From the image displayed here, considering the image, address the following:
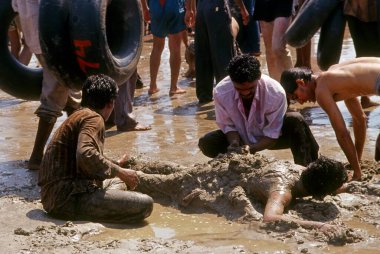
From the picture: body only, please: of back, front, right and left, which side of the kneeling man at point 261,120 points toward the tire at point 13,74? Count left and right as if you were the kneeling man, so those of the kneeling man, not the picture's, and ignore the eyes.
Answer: right

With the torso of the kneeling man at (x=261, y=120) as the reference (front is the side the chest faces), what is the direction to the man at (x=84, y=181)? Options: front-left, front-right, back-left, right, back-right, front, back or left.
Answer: front-right

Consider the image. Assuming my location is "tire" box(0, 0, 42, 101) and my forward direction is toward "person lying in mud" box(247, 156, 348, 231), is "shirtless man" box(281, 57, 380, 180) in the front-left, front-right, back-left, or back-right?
front-left

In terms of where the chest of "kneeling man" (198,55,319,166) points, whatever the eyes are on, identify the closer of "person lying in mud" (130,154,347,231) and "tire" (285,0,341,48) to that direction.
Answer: the person lying in mud

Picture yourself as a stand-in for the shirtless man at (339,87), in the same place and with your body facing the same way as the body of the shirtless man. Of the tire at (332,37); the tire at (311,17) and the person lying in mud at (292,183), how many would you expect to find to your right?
2

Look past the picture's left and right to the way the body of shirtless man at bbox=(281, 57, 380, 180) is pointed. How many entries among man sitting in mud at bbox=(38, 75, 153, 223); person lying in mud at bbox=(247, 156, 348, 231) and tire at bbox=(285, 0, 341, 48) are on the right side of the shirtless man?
1

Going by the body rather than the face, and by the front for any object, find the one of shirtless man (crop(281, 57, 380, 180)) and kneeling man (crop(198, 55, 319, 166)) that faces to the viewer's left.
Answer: the shirtless man

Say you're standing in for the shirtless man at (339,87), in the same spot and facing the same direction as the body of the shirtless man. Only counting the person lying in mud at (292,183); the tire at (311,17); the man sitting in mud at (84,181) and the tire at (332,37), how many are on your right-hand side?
2

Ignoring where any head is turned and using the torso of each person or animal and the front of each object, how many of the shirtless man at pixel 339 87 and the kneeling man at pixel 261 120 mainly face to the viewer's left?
1

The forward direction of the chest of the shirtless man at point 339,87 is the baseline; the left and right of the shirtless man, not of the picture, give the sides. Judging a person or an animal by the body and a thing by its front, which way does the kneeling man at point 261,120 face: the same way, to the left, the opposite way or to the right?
to the left

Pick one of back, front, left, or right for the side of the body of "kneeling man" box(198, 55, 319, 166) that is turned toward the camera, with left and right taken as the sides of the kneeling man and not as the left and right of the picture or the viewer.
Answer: front

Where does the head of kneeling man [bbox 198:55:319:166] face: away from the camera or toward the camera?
toward the camera

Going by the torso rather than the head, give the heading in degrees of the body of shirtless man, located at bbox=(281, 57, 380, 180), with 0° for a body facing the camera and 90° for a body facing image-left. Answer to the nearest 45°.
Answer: approximately 90°

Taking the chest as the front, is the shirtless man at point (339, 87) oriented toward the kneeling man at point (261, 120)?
yes

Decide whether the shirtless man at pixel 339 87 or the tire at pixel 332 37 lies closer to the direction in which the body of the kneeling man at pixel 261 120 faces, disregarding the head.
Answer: the shirtless man
